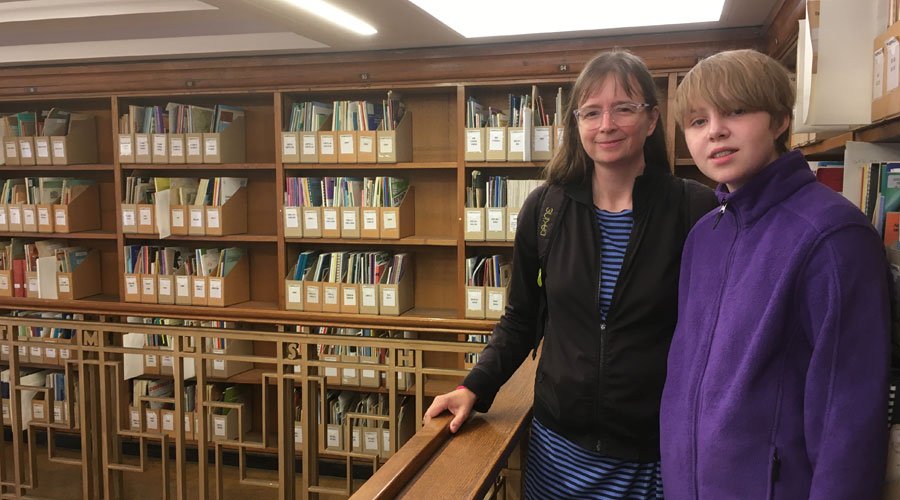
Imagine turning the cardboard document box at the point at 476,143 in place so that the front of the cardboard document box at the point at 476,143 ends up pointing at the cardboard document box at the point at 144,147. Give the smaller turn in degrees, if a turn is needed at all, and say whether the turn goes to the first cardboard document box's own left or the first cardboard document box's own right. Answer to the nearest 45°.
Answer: approximately 90° to the first cardboard document box's own right

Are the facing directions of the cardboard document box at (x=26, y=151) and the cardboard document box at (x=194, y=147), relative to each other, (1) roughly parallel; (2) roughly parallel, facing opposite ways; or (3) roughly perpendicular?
roughly parallel

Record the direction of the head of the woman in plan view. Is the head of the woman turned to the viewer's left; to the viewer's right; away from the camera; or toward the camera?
toward the camera

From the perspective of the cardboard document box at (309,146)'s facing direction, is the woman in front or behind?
in front

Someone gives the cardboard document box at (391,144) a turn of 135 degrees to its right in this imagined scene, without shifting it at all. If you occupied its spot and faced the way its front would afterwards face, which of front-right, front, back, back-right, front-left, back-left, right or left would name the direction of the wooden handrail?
back-left

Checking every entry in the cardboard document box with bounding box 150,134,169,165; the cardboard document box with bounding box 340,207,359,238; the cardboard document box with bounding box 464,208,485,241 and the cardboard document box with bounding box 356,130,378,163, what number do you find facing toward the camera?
4

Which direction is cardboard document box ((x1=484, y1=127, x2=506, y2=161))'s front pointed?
toward the camera

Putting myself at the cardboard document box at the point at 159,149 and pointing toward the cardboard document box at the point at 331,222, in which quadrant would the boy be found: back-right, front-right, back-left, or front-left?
front-right

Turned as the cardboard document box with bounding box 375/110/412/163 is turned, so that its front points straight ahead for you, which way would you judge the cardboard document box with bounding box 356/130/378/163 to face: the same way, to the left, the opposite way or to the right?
the same way

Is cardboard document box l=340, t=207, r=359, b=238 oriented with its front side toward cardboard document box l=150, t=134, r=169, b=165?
no

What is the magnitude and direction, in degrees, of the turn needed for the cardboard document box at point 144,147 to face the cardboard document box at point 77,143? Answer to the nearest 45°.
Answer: approximately 135° to its right

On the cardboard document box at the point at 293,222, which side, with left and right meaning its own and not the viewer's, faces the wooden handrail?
front

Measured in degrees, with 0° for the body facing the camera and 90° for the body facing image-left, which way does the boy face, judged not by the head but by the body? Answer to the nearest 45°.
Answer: approximately 45°

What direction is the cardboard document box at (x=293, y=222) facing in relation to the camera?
toward the camera

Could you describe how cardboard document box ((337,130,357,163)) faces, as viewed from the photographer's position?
facing the viewer

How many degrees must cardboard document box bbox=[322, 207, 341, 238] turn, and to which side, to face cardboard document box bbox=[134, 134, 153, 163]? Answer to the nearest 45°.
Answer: approximately 135° to its right

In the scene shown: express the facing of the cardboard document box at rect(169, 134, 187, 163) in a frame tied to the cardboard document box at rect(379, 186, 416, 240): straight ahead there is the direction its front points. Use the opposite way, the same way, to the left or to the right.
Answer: the same way

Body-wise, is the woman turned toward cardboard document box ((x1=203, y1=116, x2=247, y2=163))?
no
